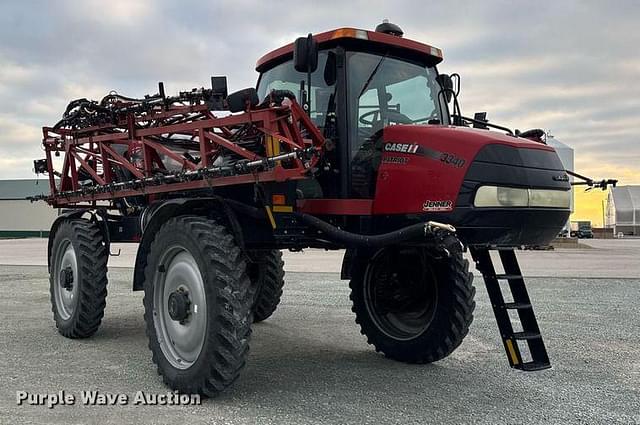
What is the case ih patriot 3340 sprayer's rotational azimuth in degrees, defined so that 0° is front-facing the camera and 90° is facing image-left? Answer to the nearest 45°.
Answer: approximately 315°
